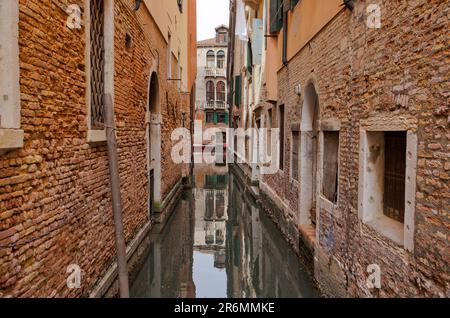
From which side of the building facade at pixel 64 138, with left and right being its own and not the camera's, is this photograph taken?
right

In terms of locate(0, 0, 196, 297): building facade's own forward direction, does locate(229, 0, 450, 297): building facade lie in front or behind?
in front

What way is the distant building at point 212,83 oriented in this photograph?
toward the camera

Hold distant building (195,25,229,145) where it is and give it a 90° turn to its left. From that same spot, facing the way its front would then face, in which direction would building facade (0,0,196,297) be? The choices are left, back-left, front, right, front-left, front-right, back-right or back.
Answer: right

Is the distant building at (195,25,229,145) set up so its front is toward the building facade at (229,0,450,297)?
yes
